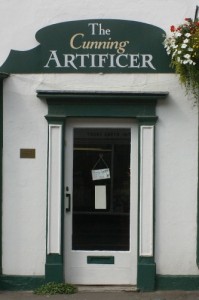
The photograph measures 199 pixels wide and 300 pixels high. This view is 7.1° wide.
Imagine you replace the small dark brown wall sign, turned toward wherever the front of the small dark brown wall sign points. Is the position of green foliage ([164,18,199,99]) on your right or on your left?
on your left

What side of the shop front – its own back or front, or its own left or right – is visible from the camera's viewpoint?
front

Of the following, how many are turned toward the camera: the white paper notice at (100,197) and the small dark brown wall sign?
2

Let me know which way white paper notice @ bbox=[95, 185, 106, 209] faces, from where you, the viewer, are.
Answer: facing the viewer

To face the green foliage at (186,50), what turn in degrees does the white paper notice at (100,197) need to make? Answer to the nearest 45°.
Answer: approximately 45° to its left

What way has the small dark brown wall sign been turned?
toward the camera
